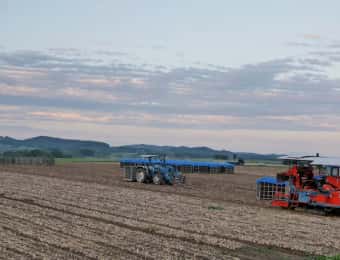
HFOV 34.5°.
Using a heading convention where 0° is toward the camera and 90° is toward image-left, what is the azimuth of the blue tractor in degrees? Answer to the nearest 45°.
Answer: approximately 315°

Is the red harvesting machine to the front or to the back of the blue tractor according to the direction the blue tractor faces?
to the front
